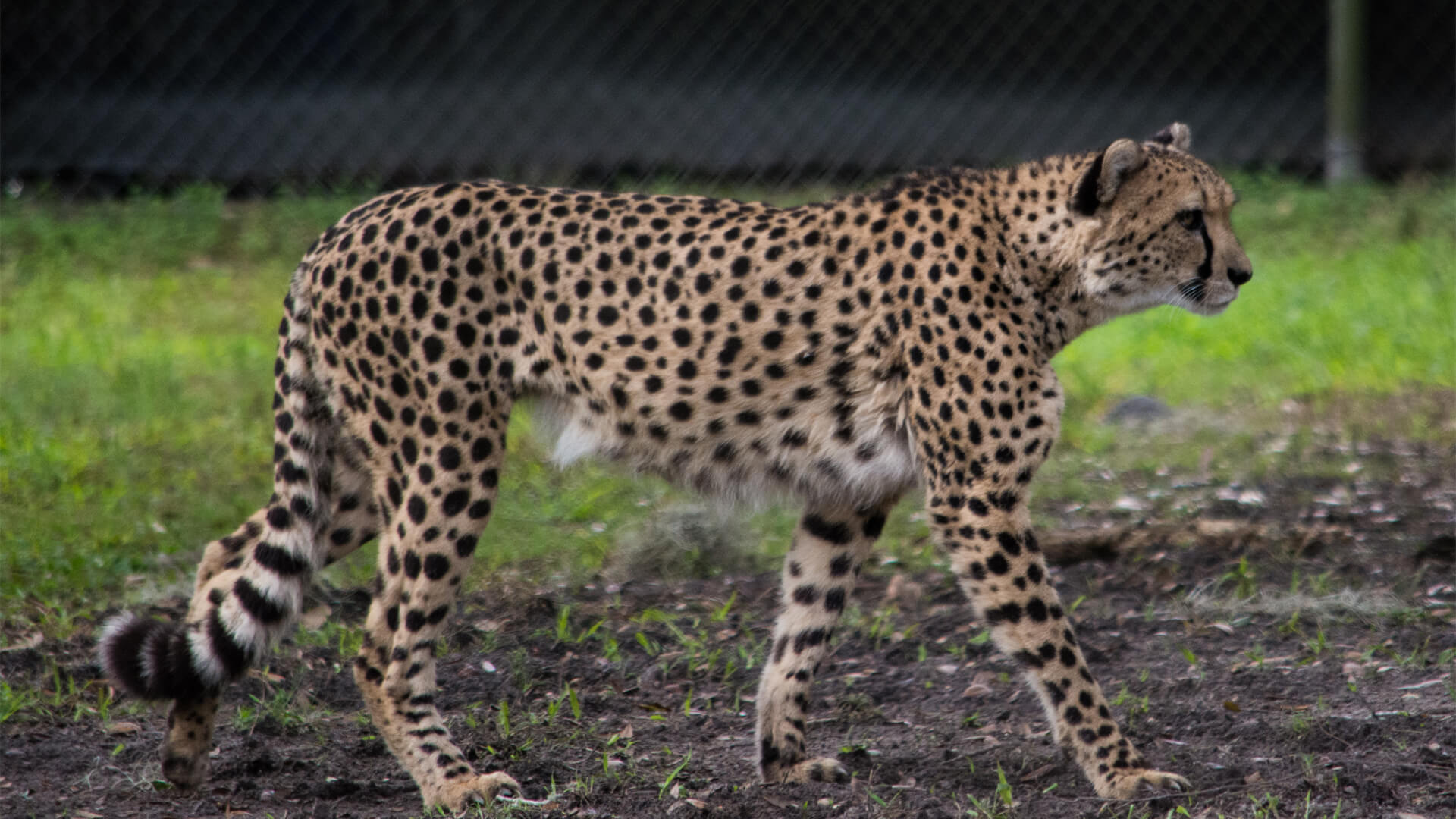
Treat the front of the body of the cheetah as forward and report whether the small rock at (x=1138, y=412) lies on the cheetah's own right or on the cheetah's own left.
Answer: on the cheetah's own left

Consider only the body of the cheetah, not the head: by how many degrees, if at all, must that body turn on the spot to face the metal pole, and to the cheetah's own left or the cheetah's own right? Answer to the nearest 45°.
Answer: approximately 45° to the cheetah's own left

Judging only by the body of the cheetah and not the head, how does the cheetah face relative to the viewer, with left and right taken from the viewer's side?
facing to the right of the viewer
